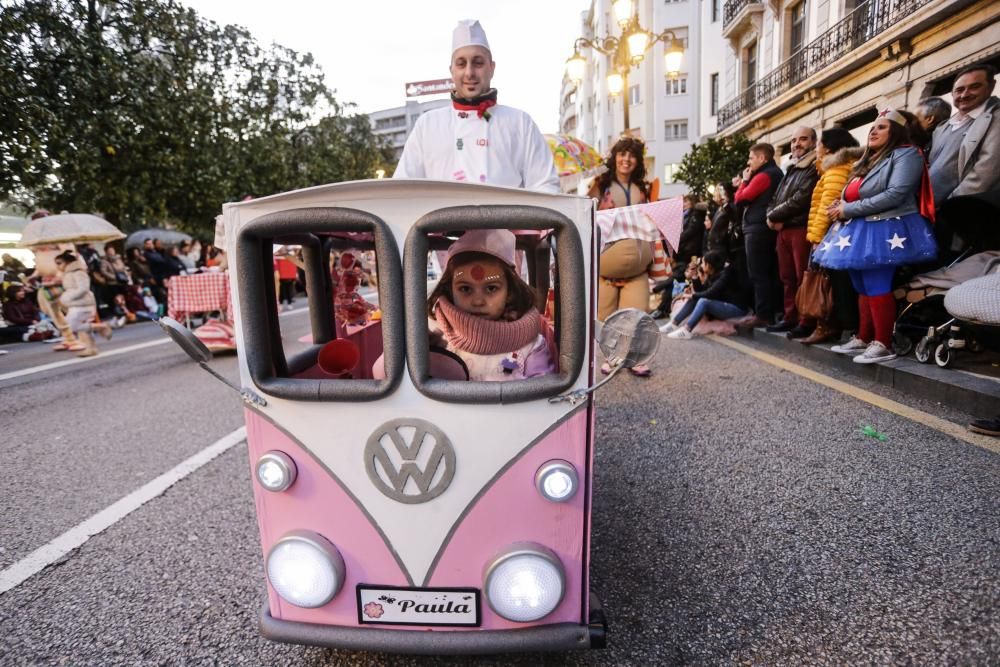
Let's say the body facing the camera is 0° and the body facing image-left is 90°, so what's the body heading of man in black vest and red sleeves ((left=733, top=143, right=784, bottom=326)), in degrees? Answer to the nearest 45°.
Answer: approximately 90°

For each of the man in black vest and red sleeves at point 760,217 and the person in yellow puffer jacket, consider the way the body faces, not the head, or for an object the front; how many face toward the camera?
0

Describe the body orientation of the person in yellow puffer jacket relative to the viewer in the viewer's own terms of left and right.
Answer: facing to the left of the viewer

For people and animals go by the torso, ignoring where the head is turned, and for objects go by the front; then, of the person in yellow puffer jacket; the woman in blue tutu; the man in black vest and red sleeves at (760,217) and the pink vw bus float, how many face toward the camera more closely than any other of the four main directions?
1

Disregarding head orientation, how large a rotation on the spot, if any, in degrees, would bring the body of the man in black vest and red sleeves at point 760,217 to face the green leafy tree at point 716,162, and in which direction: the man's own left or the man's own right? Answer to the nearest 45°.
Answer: approximately 90° to the man's own right

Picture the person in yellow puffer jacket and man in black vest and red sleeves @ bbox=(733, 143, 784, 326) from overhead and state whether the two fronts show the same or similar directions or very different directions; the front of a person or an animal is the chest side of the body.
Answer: same or similar directions

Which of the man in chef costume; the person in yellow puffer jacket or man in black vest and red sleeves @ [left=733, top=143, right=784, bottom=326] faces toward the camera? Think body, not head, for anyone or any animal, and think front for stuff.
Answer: the man in chef costume

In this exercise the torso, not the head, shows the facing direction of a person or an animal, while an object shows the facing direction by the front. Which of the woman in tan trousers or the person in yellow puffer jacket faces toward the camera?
the woman in tan trousers

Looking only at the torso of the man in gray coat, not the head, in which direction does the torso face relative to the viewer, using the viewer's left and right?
facing the viewer and to the left of the viewer

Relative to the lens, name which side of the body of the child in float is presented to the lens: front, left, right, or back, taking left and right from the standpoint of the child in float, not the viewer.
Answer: front

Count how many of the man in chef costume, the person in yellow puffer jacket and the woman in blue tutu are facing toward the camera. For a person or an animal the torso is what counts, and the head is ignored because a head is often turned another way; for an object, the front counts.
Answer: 1

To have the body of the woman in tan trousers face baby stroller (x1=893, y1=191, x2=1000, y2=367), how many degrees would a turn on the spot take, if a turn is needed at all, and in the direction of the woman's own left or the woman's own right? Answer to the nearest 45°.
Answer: approximately 90° to the woman's own left

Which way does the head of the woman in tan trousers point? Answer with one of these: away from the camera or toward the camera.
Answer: toward the camera
